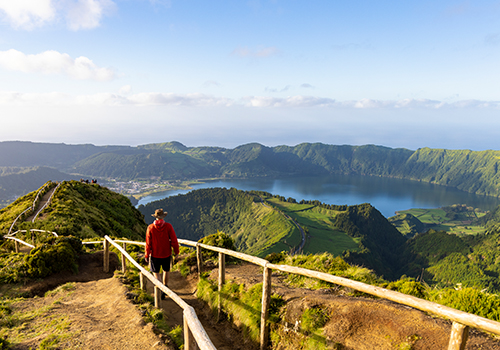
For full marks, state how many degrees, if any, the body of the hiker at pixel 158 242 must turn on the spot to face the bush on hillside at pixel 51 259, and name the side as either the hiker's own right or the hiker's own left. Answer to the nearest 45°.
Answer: approximately 45° to the hiker's own left

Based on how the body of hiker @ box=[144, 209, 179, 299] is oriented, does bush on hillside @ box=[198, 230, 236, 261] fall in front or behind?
in front

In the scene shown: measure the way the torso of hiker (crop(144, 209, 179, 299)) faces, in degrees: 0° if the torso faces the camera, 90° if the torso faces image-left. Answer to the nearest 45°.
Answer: approximately 180°
